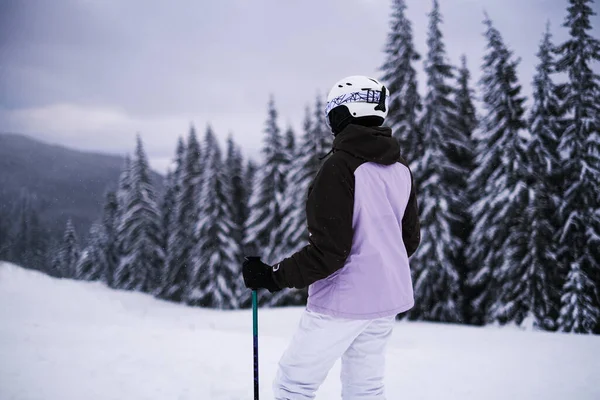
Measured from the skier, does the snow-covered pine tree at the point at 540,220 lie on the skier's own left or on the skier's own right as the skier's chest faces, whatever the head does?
on the skier's own right

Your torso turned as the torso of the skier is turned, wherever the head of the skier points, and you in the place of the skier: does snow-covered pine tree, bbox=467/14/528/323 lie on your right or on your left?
on your right

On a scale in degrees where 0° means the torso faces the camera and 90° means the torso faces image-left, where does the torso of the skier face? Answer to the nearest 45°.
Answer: approximately 135°

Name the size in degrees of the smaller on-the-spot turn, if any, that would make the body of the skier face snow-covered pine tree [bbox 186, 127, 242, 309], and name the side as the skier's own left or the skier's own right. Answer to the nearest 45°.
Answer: approximately 45° to the skier's own right

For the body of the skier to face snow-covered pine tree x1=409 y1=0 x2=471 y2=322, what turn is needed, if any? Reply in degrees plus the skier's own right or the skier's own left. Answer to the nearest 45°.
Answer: approximately 45° to the skier's own right

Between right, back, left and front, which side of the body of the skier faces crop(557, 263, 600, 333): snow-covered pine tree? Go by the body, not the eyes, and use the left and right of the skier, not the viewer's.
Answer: right
